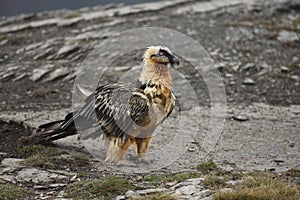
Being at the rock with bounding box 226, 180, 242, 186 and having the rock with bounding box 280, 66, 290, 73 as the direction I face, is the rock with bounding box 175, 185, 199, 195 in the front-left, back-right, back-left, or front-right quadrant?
back-left

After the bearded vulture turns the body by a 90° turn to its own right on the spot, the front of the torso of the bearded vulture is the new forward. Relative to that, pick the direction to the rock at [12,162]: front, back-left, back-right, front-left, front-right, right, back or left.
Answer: right

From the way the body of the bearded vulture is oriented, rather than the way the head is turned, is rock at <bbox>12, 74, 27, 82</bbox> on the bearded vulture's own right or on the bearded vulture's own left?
on the bearded vulture's own left

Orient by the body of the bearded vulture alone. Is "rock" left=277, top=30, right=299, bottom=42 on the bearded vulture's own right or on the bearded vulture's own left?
on the bearded vulture's own left

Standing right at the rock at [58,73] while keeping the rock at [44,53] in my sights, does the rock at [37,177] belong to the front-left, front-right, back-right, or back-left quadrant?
back-left

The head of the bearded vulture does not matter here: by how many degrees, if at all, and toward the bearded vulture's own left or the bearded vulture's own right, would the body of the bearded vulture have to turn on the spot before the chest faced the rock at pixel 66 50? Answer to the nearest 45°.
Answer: approximately 90° to the bearded vulture's own left

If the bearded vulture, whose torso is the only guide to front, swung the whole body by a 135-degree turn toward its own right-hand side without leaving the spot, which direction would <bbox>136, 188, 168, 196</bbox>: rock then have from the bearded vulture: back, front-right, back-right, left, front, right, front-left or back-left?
front-left

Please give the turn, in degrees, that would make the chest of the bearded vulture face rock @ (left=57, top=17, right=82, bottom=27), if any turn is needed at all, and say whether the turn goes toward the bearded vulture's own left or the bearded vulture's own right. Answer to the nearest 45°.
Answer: approximately 90° to the bearded vulture's own left

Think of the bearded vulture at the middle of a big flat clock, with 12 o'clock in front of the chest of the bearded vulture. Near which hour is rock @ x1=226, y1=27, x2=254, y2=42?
The rock is roughly at 10 o'clock from the bearded vulture.

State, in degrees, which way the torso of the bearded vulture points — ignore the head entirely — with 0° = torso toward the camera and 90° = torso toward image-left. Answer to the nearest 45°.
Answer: approximately 270°

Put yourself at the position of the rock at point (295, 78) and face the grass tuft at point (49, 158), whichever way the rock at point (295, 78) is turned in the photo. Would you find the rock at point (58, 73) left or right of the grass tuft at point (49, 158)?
right

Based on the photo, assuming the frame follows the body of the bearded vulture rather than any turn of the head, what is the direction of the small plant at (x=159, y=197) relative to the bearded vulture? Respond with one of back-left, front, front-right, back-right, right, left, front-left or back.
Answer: right

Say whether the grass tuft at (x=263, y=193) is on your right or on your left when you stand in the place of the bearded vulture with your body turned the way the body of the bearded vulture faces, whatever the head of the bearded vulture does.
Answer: on your right

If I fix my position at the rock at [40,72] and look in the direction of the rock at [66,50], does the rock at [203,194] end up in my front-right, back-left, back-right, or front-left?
back-right

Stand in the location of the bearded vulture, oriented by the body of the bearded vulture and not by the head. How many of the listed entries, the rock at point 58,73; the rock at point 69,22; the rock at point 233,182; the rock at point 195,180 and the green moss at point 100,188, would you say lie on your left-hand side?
2

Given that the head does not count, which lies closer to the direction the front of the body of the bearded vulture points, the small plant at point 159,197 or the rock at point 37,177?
the small plant
